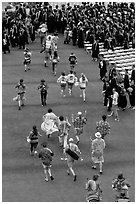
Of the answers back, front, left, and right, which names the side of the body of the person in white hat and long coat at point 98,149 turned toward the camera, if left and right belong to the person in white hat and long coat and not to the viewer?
back

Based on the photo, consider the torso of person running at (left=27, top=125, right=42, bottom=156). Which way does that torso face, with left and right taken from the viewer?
facing away from the viewer

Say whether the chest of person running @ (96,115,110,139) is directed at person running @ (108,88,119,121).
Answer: yes

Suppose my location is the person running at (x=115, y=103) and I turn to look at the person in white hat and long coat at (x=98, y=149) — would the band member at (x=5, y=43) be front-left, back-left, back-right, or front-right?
back-right

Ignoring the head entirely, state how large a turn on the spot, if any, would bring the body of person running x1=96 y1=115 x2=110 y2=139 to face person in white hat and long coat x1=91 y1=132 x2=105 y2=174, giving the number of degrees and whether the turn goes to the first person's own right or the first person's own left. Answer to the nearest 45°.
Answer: approximately 180°

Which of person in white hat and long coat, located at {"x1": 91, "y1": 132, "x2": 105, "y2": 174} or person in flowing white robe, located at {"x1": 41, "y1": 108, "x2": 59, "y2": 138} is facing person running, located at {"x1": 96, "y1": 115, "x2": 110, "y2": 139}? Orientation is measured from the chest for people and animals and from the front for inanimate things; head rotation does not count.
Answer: person in white hat and long coat, located at {"x1": 91, "y1": 132, "x2": 105, "y2": 174}

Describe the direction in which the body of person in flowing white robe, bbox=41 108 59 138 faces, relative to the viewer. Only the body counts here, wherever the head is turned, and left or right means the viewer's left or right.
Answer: facing away from the viewer

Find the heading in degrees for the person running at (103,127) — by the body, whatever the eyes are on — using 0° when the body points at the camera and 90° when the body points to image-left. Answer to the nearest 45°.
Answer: approximately 180°
